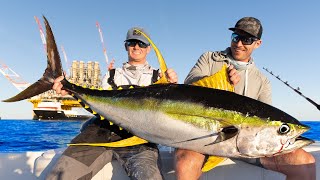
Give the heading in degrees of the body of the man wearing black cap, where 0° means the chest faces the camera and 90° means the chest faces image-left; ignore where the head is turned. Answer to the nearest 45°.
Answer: approximately 0°
